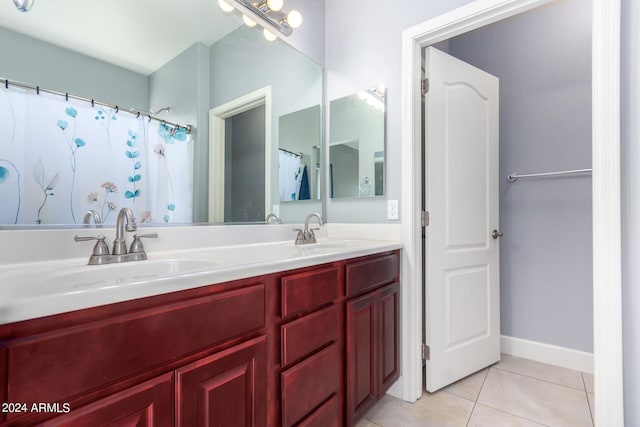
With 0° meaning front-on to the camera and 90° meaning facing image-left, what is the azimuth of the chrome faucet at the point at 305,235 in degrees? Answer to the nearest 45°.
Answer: approximately 315°

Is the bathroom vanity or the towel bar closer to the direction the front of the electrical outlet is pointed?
the bathroom vanity

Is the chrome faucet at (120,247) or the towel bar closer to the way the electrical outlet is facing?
the chrome faucet
